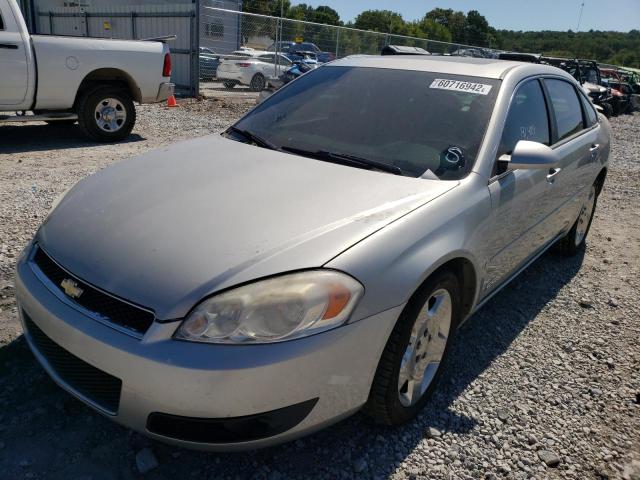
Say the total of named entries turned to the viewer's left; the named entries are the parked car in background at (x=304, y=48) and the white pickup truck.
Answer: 1

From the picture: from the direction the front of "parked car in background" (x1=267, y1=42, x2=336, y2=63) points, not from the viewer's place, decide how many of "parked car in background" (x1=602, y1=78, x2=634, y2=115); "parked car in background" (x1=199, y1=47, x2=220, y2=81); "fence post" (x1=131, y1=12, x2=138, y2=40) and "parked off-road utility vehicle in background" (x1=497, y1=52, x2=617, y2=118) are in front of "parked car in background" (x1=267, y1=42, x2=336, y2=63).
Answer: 2

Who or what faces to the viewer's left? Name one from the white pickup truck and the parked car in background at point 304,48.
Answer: the white pickup truck

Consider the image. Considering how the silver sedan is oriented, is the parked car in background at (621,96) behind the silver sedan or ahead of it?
behind

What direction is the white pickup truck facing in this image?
to the viewer's left

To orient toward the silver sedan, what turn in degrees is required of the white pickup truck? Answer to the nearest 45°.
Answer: approximately 90° to its left

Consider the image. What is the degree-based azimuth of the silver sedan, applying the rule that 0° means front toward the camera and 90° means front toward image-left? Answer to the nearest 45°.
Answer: approximately 45°

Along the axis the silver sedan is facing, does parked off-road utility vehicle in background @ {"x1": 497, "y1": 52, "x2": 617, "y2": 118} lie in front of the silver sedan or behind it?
behind

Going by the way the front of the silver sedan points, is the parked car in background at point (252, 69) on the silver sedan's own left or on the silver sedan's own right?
on the silver sedan's own right

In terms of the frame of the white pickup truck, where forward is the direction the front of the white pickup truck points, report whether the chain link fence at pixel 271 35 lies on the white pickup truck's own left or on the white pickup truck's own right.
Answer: on the white pickup truck's own right
